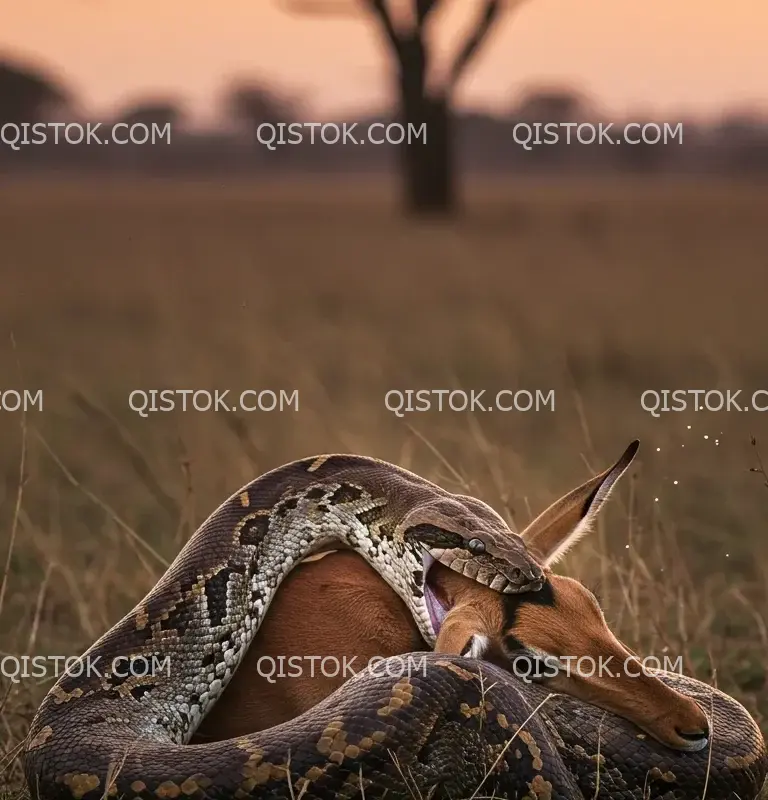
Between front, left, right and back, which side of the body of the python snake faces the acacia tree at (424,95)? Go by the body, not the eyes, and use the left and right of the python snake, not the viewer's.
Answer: left

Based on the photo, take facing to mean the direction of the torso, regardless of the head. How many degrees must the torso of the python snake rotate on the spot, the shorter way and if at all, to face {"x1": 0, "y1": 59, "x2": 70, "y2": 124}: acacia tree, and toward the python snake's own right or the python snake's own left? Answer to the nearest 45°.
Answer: approximately 90° to the python snake's own left

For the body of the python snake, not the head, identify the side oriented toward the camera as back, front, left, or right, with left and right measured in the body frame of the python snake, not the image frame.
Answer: right

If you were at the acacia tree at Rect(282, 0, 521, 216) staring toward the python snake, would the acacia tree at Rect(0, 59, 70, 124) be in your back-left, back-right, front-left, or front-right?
back-right
